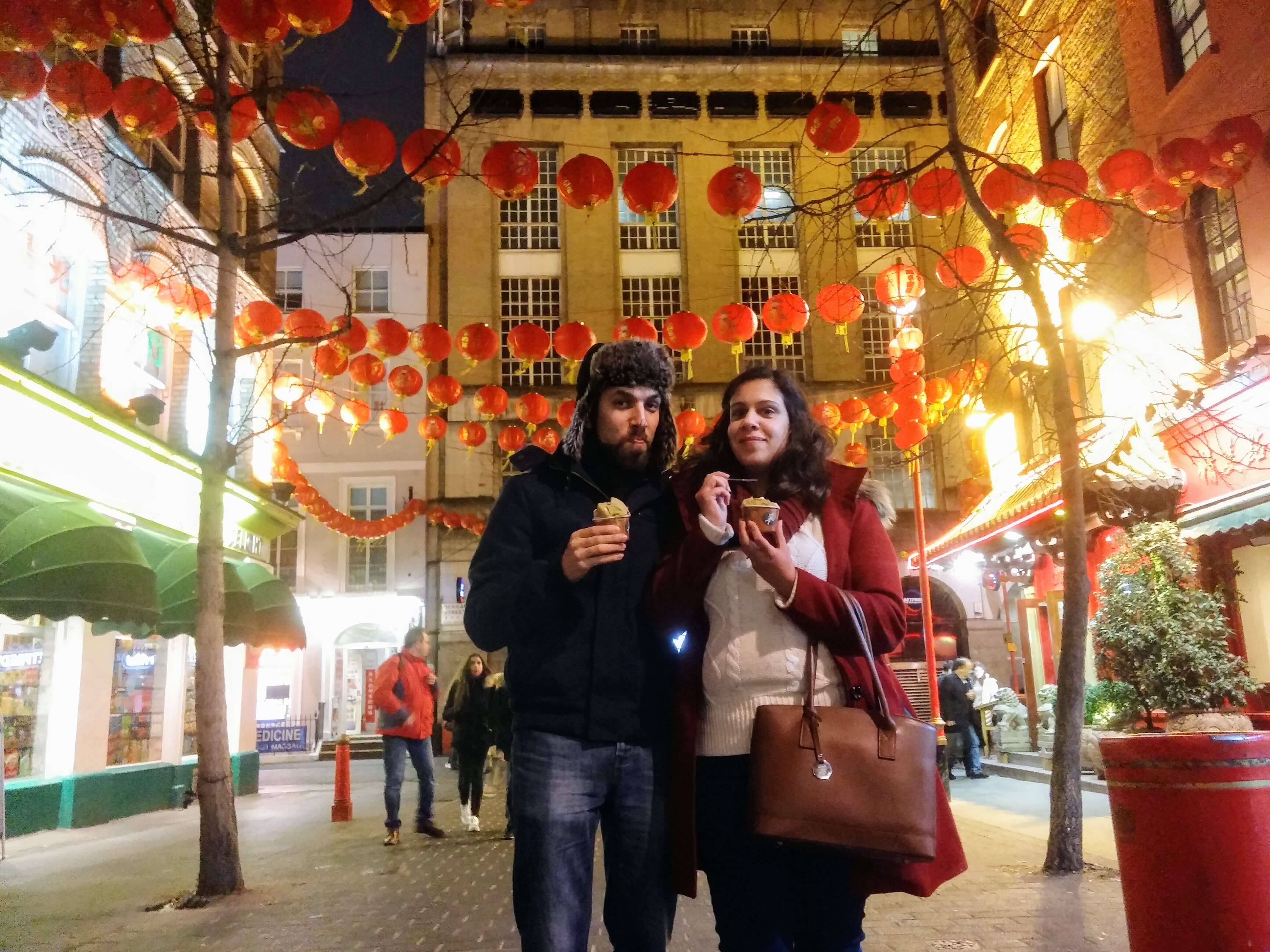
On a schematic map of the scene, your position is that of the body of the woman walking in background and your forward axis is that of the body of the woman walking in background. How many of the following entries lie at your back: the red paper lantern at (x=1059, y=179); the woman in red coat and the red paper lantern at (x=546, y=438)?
1

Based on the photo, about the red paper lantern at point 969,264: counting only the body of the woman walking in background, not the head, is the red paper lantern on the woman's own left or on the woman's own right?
on the woman's own left

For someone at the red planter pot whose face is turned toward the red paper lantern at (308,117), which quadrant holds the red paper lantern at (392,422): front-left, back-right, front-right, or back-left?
front-right

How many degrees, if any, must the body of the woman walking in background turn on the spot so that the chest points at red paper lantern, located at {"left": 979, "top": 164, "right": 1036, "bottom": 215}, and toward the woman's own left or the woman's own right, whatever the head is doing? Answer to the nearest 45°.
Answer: approximately 45° to the woman's own left

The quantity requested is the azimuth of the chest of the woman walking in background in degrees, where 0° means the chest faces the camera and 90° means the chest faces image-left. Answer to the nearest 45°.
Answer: approximately 0°

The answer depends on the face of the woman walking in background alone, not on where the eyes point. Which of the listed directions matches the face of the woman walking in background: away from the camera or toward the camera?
toward the camera
